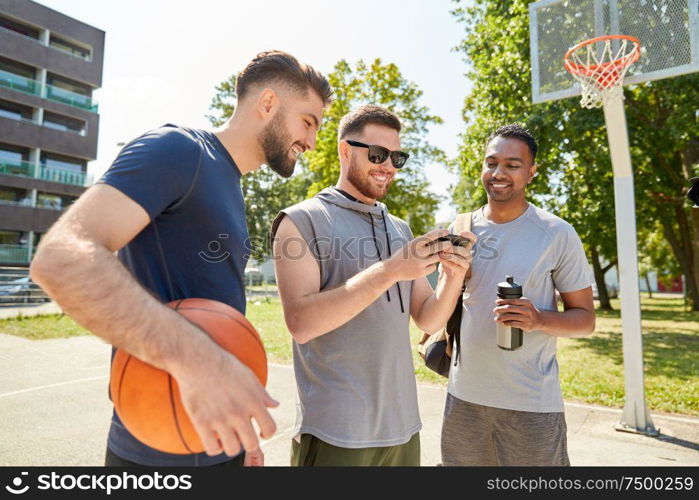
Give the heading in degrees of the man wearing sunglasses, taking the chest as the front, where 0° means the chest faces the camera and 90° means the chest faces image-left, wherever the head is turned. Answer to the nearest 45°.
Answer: approximately 315°

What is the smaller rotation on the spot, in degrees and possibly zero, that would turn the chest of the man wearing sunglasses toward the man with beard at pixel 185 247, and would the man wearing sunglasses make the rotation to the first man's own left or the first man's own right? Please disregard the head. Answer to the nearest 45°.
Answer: approximately 90° to the first man's own right

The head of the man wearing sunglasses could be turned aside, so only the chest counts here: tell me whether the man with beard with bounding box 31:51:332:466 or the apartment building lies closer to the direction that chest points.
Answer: the man with beard

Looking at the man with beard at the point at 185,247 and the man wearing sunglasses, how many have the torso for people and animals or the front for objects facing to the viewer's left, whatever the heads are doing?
0

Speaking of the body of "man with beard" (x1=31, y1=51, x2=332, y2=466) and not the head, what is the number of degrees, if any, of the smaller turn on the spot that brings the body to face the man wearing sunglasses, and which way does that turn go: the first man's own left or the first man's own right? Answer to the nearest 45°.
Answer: approximately 45° to the first man's own left

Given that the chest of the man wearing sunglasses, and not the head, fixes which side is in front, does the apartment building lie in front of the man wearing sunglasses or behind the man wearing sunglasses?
behind

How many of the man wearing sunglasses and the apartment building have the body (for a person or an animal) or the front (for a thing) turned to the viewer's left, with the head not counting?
0

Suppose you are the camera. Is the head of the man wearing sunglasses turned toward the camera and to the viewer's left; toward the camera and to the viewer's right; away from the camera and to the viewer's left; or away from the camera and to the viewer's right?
toward the camera and to the viewer's right

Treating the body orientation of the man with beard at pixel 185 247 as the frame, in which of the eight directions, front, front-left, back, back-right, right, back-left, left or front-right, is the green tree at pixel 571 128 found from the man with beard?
front-left

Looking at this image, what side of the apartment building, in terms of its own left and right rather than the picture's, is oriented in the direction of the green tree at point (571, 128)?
front

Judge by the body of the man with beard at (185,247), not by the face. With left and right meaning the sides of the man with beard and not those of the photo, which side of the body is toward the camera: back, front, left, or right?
right

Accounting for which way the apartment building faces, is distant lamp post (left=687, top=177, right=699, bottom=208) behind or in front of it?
in front

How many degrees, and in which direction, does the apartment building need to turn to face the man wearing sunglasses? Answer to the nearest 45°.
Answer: approximately 45° to its right
